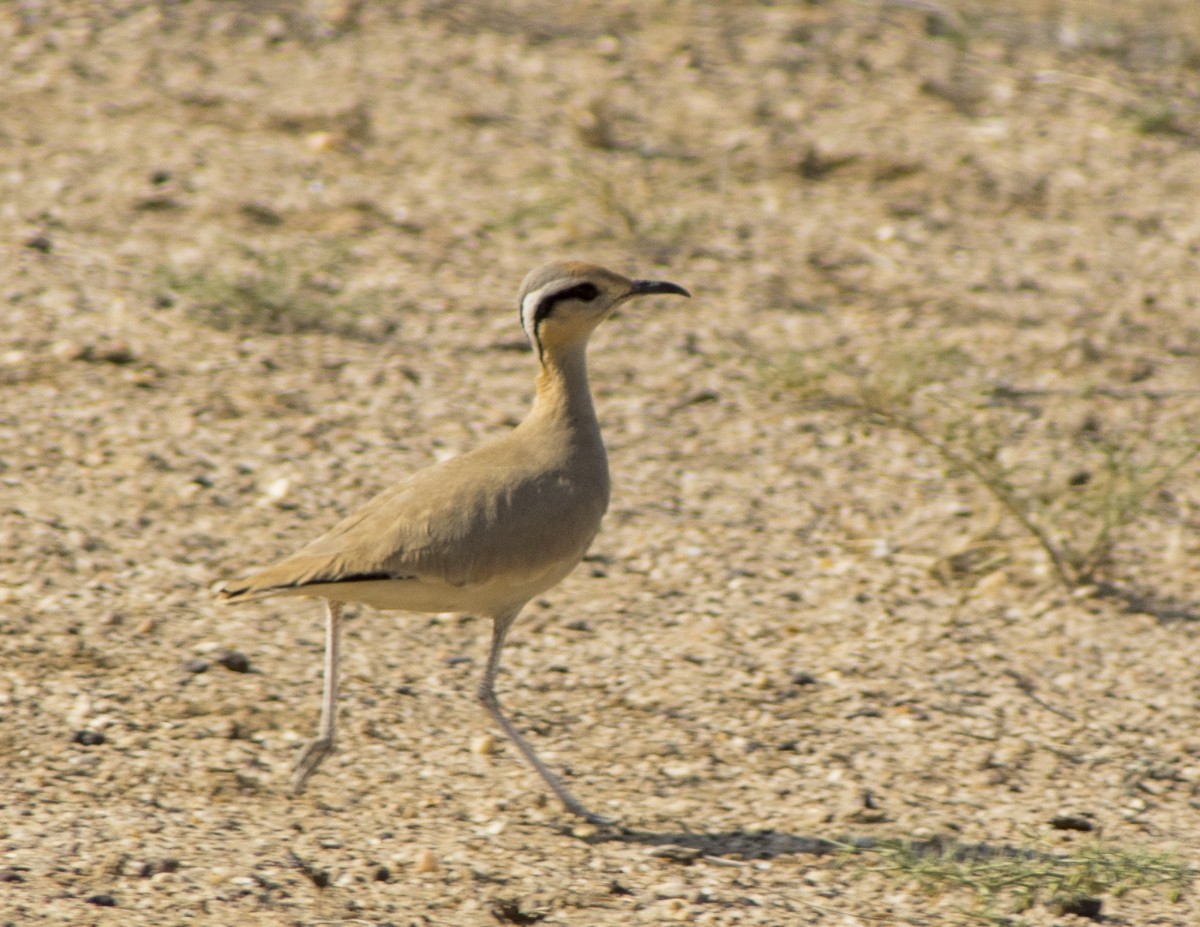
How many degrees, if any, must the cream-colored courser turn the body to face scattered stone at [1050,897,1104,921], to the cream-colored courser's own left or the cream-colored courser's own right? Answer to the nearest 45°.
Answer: approximately 45° to the cream-colored courser's own right

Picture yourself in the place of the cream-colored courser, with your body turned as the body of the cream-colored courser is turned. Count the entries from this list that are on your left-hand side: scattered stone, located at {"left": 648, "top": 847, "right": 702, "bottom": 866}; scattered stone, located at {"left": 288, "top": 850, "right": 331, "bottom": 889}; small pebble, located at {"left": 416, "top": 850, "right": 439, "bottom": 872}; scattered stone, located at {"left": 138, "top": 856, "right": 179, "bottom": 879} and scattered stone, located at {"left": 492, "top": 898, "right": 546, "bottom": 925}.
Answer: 0

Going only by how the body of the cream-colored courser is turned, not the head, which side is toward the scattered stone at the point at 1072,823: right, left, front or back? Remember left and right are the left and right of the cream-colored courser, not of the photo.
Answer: front

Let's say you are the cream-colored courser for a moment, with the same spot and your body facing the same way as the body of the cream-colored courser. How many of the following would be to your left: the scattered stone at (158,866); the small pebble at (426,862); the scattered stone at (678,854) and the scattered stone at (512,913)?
0

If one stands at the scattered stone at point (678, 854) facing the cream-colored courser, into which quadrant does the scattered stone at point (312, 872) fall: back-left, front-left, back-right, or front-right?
front-left

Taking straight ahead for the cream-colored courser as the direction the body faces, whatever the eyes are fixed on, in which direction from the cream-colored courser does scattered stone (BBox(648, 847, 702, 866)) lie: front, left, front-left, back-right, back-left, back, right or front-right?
front-right

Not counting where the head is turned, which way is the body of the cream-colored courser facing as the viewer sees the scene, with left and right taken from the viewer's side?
facing to the right of the viewer

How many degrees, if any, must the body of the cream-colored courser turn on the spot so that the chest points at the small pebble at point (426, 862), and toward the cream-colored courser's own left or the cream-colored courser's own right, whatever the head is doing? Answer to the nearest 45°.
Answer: approximately 90° to the cream-colored courser's own right

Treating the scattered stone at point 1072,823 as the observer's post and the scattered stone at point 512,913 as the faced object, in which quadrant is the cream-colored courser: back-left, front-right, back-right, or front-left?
front-right

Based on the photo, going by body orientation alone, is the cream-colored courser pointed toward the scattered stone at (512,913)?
no

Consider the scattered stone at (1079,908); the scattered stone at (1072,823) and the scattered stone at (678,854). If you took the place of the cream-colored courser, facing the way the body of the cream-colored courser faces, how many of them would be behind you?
0

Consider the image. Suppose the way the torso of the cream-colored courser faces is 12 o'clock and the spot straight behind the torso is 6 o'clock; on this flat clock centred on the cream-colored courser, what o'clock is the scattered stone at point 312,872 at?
The scattered stone is roughly at 4 o'clock from the cream-colored courser.

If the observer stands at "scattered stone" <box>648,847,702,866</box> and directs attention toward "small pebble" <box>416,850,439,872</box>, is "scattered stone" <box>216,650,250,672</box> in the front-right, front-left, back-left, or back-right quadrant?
front-right
